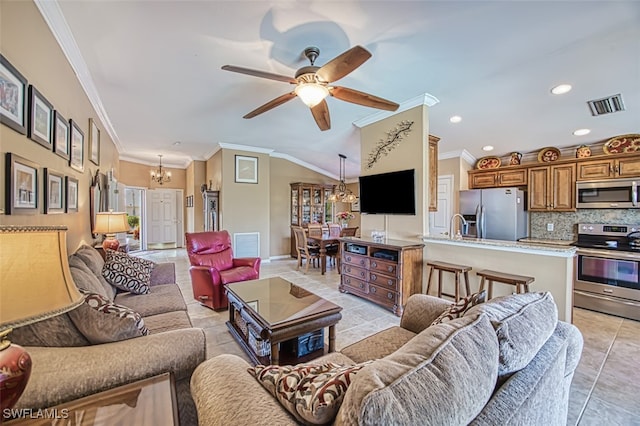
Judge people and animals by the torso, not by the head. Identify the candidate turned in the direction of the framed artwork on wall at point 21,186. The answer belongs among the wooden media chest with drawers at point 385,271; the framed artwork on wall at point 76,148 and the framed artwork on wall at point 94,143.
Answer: the wooden media chest with drawers

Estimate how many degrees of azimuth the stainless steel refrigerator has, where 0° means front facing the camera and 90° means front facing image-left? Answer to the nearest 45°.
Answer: approximately 45°

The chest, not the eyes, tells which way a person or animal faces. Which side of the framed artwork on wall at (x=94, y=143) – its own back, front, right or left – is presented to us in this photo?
right

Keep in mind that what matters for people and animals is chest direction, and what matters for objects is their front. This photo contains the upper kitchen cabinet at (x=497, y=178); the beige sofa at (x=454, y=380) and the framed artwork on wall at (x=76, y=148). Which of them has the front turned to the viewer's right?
the framed artwork on wall

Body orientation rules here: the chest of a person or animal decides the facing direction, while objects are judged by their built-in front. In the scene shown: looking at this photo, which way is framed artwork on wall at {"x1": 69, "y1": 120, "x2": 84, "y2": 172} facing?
to the viewer's right

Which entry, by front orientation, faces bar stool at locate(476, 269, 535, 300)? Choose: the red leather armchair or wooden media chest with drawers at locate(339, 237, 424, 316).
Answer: the red leather armchair

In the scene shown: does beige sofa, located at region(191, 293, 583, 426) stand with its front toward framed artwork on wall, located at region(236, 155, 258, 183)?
yes

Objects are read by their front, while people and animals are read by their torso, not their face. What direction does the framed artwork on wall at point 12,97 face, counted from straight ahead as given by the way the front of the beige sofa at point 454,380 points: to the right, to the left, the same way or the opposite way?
to the right

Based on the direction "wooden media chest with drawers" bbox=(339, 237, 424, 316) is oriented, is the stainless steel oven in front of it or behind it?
behind

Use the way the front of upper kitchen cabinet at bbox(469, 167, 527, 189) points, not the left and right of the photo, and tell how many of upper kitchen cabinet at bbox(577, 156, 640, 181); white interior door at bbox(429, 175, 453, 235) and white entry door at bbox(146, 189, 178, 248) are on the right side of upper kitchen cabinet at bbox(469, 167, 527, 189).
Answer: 2

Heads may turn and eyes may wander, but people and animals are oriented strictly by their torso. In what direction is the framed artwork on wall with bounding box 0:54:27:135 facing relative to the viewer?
to the viewer's right

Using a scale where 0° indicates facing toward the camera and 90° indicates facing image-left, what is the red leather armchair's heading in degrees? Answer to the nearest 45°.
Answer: approximately 315°

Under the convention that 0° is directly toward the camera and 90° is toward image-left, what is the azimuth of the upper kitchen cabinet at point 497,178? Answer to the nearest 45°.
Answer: approximately 0°
